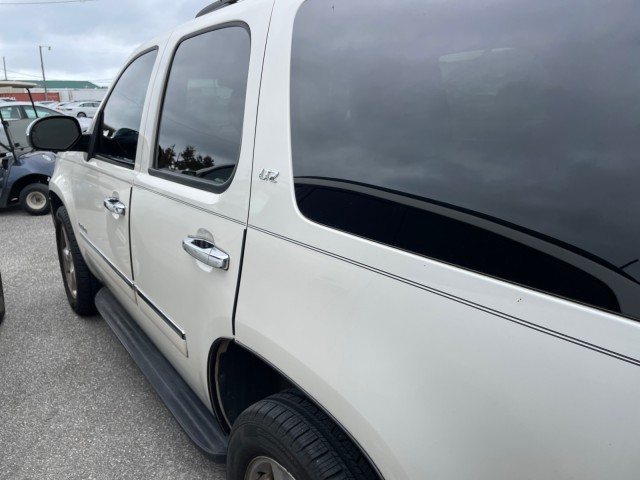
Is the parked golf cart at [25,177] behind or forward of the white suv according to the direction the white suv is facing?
forward

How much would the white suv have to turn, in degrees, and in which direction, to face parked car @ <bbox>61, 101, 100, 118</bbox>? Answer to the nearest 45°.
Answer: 0° — it already faces it

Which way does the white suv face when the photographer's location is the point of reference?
facing away from the viewer and to the left of the viewer
